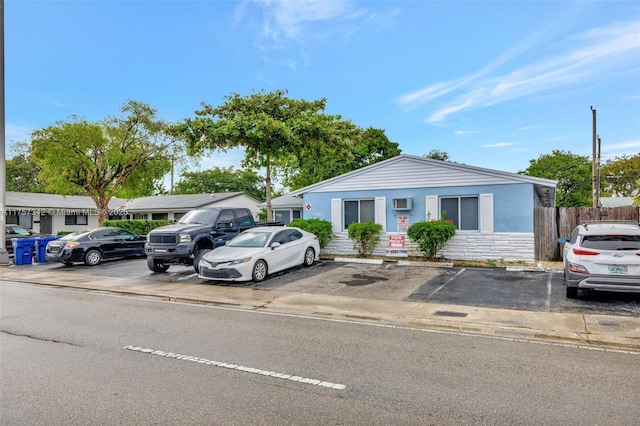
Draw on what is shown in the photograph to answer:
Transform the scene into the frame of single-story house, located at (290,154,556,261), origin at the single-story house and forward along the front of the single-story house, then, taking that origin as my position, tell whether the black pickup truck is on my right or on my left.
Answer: on my right

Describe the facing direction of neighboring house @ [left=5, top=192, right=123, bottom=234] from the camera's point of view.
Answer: facing the viewer

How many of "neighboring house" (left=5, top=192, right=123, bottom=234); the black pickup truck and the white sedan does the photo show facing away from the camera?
0

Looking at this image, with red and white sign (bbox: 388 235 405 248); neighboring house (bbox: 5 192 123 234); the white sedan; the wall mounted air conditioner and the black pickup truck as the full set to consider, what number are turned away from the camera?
0

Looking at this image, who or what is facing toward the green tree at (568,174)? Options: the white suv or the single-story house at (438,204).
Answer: the white suv

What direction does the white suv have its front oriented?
away from the camera

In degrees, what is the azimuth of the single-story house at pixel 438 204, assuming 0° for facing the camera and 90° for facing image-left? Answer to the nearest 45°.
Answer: approximately 0°

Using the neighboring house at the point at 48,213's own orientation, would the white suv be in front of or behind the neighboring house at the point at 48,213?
in front

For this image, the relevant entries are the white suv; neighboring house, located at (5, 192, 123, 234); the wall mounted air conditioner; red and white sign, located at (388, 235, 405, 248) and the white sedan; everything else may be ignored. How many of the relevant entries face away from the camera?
1

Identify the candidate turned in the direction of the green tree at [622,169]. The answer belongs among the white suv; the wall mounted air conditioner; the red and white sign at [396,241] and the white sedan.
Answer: the white suv

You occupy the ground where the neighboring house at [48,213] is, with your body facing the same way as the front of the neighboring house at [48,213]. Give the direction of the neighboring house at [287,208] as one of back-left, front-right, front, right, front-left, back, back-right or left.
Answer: front-left

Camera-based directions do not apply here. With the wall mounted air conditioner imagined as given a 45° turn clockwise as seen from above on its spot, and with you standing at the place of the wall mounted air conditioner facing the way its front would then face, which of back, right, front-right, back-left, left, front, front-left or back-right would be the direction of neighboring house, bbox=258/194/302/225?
right

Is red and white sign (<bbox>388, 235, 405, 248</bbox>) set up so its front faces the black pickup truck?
no

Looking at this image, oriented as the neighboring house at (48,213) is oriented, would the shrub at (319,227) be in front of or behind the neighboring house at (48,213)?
in front

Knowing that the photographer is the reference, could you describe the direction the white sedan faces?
facing the viewer and to the left of the viewer

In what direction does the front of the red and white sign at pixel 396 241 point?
toward the camera

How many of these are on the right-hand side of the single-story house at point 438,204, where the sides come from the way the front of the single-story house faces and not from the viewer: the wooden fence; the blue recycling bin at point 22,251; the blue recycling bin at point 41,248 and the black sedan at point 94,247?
3

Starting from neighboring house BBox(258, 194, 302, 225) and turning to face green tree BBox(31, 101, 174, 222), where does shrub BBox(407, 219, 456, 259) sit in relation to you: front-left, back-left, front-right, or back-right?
back-left

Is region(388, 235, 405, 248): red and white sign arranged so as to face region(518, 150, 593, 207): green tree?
no

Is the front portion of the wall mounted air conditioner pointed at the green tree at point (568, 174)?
no

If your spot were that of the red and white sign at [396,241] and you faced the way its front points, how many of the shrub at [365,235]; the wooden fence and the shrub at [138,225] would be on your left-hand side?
1
